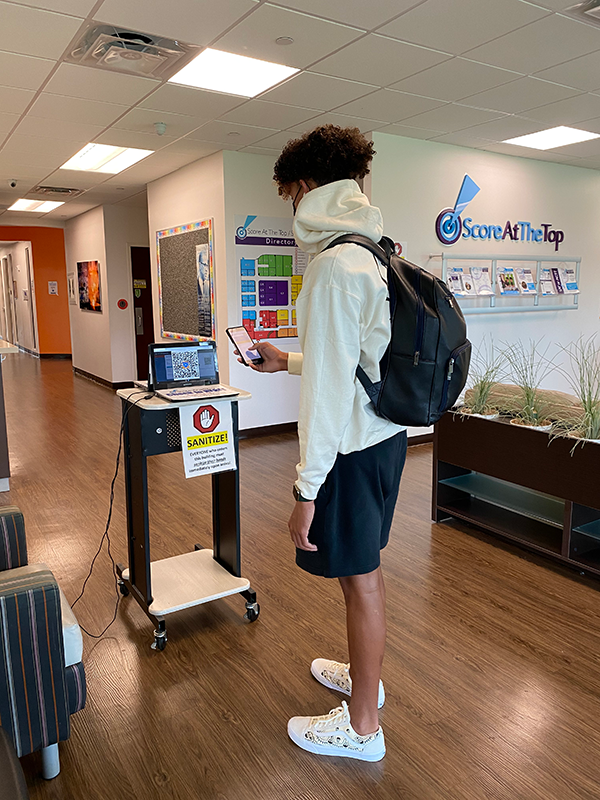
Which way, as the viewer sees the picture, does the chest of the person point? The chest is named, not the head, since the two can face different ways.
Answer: to the viewer's left

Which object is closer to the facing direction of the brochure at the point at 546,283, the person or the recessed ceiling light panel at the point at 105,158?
the person

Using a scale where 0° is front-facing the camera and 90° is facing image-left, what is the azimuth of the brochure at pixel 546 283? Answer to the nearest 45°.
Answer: approximately 0°

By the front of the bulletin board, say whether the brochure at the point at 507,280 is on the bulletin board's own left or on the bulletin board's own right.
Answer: on the bulletin board's own left

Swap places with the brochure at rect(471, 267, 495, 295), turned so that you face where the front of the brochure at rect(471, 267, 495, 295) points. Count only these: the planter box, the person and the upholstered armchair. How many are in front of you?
3

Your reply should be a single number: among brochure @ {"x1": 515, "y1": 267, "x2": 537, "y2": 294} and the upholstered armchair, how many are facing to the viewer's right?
1

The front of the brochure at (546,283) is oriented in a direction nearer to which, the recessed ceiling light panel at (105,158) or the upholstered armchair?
the upholstered armchair

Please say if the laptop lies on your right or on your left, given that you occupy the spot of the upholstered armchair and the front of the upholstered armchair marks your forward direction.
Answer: on your left

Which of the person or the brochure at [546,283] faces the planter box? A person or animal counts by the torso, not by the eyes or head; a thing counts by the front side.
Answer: the brochure

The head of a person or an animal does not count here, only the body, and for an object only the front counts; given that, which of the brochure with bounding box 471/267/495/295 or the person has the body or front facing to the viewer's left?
the person

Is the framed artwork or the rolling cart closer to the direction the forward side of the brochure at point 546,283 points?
the rolling cart

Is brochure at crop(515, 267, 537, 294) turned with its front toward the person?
yes
